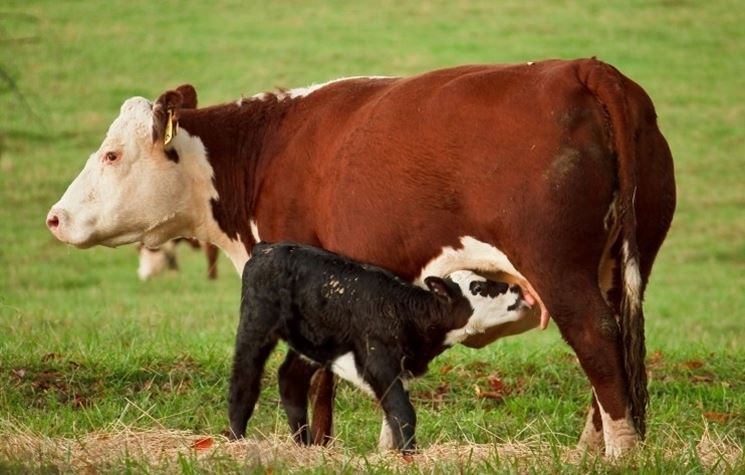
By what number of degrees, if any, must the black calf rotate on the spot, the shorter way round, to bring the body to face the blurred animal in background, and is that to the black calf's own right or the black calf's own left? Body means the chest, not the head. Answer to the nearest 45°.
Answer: approximately 90° to the black calf's own left

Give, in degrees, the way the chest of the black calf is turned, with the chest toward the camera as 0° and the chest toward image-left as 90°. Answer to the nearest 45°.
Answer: approximately 270°
